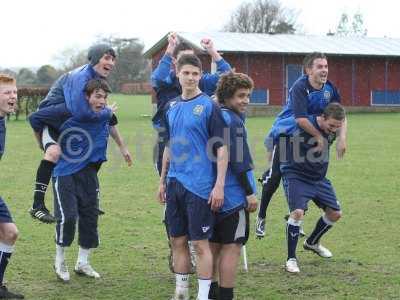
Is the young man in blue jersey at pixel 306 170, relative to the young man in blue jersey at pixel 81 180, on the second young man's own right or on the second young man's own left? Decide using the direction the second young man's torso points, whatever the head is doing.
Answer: on the second young man's own left

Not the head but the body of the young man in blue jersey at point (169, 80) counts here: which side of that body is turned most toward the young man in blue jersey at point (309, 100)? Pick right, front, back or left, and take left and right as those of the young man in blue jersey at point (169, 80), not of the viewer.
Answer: left

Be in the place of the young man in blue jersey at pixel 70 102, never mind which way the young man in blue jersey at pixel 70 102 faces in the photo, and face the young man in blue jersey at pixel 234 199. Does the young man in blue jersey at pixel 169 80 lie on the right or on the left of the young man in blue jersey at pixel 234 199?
left

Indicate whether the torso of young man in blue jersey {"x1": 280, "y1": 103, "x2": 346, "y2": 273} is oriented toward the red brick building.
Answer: no

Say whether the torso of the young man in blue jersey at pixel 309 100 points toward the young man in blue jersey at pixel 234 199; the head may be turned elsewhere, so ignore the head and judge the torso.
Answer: no

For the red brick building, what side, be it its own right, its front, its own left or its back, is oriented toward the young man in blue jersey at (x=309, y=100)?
front

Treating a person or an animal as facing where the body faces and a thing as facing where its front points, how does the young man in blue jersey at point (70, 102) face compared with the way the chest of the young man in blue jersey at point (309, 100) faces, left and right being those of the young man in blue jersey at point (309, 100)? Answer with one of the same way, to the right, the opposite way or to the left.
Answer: the same way

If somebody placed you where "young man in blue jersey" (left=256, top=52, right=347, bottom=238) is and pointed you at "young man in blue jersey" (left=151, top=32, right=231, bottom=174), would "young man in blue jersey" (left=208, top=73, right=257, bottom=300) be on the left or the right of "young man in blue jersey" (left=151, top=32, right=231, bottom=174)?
left

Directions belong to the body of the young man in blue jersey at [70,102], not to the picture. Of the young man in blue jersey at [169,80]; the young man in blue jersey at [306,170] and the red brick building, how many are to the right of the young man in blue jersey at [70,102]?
0

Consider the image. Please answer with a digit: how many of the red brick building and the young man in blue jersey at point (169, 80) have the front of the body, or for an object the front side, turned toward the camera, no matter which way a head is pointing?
2

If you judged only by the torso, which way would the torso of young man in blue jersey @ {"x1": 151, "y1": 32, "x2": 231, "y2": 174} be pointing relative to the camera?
toward the camera

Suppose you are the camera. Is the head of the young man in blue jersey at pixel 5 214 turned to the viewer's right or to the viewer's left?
to the viewer's right

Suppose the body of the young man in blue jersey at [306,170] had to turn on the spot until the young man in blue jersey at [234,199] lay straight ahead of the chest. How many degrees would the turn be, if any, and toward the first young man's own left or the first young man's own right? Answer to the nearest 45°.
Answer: approximately 45° to the first young man's own right

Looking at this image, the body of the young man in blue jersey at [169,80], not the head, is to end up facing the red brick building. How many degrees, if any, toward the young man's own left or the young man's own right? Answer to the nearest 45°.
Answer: approximately 180°

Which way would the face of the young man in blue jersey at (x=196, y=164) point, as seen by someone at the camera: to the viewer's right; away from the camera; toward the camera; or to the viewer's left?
toward the camera
